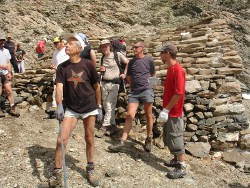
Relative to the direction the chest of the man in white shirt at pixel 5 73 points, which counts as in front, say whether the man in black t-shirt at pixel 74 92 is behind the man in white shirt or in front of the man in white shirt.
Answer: in front

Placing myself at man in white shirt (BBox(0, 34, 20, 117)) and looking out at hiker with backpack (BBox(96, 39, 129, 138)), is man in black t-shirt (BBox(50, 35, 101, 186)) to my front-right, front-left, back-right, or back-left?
front-right

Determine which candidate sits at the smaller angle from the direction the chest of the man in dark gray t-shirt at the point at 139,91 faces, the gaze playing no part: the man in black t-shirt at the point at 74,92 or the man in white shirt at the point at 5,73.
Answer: the man in black t-shirt

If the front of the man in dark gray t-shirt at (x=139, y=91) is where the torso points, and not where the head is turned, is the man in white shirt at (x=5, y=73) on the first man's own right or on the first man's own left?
on the first man's own right

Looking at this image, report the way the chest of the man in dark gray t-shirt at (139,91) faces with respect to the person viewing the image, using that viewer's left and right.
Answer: facing the viewer and to the left of the viewer

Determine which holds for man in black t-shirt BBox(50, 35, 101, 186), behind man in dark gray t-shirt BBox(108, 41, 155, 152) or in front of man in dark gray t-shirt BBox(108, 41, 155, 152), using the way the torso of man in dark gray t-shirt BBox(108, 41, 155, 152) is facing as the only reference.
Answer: in front

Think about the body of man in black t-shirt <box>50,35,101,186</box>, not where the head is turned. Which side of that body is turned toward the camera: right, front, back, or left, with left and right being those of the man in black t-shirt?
front

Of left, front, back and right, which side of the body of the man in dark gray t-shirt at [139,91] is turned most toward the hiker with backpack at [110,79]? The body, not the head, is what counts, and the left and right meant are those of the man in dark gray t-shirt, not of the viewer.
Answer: right

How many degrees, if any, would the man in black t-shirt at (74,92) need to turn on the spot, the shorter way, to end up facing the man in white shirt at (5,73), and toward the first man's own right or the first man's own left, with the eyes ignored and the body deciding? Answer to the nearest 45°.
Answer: approximately 135° to the first man's own right

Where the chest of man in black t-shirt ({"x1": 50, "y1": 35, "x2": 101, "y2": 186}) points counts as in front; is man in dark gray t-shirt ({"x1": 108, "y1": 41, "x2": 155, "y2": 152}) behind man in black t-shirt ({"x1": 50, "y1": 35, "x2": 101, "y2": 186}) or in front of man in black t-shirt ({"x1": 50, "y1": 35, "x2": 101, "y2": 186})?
behind

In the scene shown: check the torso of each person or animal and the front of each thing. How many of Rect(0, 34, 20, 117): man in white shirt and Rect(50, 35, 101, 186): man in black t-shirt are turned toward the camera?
2
